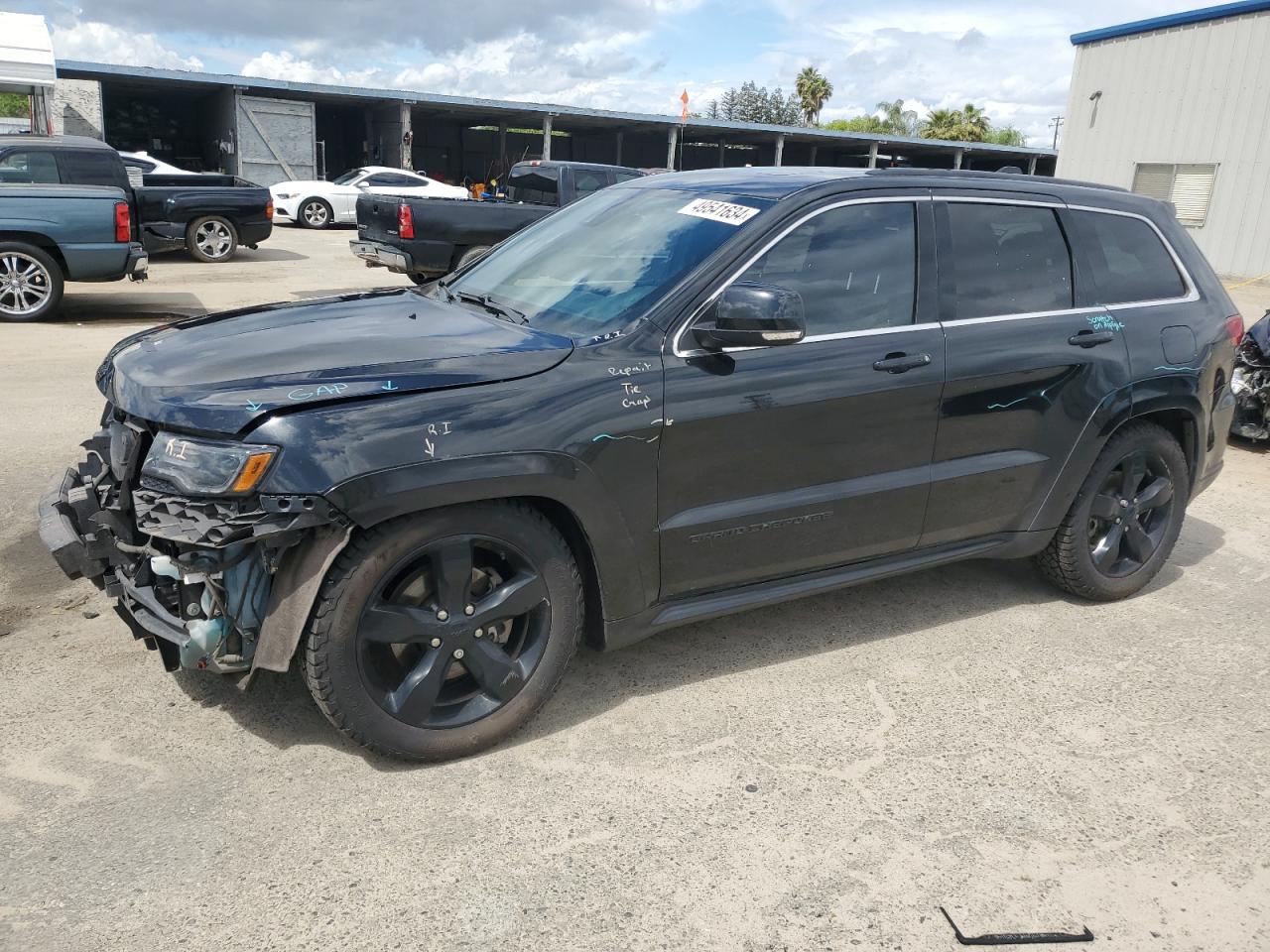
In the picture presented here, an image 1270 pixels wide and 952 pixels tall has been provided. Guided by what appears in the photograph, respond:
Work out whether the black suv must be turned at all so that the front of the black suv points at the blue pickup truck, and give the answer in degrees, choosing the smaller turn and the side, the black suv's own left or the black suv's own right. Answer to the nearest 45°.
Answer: approximately 90° to the black suv's own right

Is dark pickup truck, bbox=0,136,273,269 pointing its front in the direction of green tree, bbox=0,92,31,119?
no

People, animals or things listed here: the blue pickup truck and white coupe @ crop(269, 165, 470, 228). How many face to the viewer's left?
2

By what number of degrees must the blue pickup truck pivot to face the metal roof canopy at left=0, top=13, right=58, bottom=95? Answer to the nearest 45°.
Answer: approximately 90° to its right

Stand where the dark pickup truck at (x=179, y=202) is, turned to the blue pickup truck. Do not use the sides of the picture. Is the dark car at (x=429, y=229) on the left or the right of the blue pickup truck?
left

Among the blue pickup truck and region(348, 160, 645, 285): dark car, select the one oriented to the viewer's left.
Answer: the blue pickup truck

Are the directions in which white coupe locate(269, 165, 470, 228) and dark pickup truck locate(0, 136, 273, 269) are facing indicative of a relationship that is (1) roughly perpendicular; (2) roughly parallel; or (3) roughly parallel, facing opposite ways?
roughly parallel

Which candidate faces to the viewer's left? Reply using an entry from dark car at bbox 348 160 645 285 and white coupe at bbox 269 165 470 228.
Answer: the white coupe

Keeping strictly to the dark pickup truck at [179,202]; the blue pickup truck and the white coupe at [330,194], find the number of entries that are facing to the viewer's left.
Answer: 3

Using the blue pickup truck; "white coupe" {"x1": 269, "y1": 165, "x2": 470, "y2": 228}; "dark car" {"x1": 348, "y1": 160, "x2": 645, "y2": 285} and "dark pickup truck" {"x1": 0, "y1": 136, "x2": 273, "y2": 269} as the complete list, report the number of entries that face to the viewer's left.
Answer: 3

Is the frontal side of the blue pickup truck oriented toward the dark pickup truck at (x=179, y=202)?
no

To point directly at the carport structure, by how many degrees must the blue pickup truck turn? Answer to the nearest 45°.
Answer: approximately 135° to its right

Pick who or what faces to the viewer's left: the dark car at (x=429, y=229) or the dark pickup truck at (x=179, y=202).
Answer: the dark pickup truck at (x=179, y=202)

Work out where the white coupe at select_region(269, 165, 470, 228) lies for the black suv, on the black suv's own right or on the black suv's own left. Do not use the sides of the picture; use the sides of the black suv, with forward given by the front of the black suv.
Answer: on the black suv's own right

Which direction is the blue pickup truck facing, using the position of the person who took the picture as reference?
facing to the left of the viewer

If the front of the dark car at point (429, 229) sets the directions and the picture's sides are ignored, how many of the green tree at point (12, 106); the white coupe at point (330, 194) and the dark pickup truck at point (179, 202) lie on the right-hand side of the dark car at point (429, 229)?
0

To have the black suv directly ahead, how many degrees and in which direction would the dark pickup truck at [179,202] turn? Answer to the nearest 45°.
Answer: approximately 90° to its left

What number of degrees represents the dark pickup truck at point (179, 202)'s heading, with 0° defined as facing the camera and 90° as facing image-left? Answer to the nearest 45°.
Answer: approximately 90°

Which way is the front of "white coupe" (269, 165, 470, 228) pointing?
to the viewer's left

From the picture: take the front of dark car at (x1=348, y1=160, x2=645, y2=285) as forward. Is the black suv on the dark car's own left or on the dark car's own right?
on the dark car's own right
